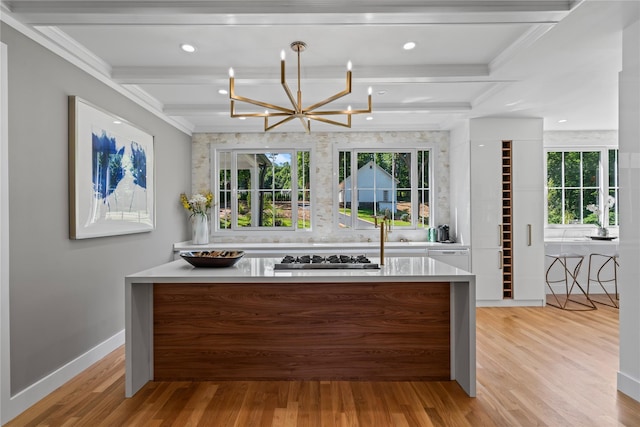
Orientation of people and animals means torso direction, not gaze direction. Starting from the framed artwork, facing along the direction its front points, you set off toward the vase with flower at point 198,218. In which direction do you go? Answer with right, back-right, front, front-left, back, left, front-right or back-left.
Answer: left

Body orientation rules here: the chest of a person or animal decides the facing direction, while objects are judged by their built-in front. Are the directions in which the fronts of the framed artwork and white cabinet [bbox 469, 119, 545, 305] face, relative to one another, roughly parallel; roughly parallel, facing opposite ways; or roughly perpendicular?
roughly perpendicular

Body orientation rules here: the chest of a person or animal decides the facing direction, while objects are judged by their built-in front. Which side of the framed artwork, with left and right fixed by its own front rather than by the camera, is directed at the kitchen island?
front

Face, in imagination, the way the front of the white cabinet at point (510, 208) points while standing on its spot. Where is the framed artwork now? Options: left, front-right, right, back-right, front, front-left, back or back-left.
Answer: front-right

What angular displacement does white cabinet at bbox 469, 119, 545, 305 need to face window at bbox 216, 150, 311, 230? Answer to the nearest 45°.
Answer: approximately 90° to its right

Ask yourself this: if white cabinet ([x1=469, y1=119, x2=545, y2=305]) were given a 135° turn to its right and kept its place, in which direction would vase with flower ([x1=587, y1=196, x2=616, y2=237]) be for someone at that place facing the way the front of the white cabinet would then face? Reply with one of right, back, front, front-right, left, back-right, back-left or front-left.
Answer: right

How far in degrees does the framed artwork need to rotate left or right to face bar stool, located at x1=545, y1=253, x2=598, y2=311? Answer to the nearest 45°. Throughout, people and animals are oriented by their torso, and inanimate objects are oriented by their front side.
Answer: approximately 45° to its left

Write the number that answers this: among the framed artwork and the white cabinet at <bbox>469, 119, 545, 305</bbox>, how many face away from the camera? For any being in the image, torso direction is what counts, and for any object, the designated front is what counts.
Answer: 0

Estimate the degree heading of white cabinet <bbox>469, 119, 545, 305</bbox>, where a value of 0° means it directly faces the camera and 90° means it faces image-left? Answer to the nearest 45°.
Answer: approximately 0°

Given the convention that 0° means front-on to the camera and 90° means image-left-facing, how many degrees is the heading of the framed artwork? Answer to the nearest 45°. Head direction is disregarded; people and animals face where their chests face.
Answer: approximately 315°

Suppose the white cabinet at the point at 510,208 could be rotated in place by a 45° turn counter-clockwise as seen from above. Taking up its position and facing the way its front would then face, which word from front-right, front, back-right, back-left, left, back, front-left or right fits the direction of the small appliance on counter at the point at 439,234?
back-right

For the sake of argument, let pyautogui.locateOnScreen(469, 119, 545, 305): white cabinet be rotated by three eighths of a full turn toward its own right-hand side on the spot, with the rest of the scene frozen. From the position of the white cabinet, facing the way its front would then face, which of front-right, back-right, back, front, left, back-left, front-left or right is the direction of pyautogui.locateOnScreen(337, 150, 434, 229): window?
front-left

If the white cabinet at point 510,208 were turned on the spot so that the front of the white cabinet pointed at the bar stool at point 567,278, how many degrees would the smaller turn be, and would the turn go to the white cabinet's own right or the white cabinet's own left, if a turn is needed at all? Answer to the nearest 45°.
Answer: approximately 135° to the white cabinet's own left

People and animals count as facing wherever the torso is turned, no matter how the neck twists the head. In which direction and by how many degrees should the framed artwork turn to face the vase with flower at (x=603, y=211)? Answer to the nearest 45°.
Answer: approximately 45° to its left

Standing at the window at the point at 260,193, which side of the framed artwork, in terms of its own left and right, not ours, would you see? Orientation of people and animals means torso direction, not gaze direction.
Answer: left

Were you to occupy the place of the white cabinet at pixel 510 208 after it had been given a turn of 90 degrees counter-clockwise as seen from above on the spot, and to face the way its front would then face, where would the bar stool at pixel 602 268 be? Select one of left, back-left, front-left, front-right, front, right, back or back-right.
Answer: front-left

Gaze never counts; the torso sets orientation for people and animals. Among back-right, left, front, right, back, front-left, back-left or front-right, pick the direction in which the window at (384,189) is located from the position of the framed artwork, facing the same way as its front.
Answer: front-left
